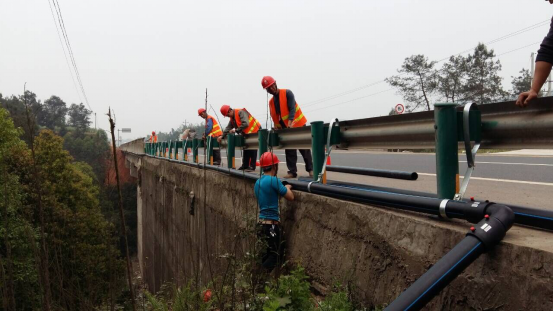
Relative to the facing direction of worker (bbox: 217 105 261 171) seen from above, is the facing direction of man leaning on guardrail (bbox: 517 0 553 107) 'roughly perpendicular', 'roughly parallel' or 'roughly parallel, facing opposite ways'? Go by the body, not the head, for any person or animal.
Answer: roughly parallel

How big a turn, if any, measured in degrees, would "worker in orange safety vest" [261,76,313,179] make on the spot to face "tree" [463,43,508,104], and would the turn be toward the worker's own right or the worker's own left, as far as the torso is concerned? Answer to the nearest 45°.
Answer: approximately 180°

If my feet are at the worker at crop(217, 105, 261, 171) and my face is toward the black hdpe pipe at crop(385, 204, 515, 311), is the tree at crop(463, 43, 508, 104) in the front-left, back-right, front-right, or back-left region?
back-left

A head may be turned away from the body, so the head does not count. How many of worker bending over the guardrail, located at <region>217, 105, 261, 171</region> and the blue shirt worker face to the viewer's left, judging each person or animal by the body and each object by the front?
1

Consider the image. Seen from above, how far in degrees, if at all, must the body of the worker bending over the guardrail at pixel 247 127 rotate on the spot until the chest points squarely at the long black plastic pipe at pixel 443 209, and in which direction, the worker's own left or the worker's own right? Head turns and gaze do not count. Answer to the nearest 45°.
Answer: approximately 90° to the worker's own left

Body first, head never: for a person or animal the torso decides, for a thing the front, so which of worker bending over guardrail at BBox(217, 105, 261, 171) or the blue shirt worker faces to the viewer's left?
the worker bending over guardrail

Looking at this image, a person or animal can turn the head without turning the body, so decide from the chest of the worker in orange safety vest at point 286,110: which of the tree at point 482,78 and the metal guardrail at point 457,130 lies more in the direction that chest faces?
the metal guardrail

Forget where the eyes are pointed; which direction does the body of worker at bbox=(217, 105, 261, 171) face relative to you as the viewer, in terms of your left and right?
facing to the left of the viewer

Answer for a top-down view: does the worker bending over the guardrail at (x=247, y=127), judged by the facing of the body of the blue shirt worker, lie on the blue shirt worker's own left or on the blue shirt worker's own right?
on the blue shirt worker's own left

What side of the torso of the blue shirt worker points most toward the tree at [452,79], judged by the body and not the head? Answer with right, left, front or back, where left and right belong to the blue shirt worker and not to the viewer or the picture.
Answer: front

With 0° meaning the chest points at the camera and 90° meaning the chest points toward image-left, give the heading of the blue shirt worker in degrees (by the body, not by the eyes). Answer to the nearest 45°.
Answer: approximately 225°

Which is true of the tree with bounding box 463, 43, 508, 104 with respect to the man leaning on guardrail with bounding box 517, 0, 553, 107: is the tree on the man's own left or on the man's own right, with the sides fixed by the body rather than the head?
on the man's own right
